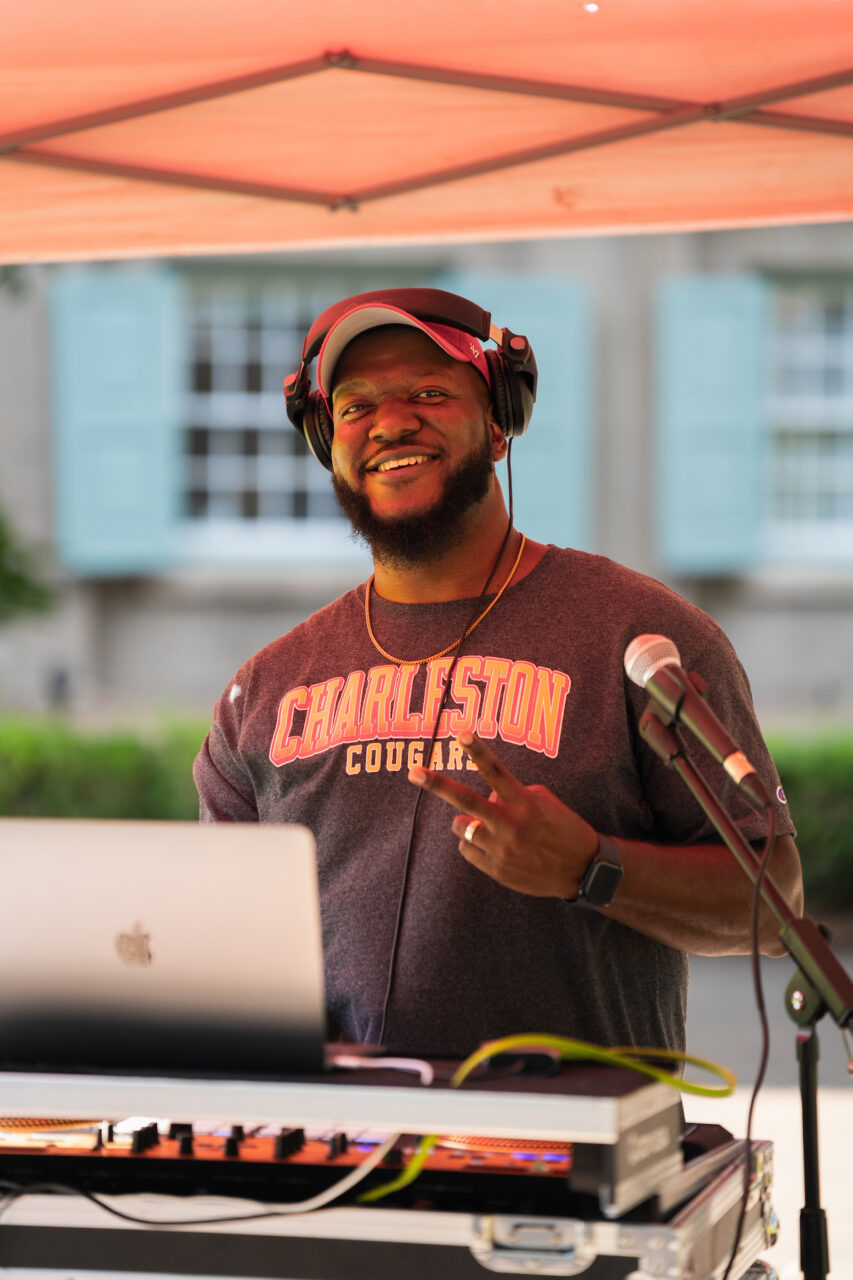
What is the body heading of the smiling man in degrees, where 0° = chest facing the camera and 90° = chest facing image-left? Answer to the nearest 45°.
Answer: approximately 0°

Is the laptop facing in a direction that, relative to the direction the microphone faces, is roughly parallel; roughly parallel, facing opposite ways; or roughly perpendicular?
roughly perpendicular

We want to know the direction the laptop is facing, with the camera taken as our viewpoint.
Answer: facing away from the viewer

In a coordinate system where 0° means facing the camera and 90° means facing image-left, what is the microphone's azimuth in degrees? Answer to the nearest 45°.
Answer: approximately 90°

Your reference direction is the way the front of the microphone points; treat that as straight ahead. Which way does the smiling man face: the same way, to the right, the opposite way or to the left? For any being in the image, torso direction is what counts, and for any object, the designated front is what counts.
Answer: to the left

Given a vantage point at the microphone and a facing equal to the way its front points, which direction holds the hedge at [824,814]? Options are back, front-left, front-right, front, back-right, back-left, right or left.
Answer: right

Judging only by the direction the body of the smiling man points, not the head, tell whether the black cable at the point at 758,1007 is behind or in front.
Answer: in front

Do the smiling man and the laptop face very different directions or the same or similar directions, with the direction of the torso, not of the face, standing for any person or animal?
very different directions

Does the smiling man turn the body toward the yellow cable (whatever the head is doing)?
yes
